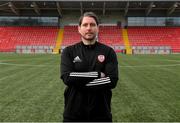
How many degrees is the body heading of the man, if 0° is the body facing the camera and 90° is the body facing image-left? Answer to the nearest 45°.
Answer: approximately 0°
